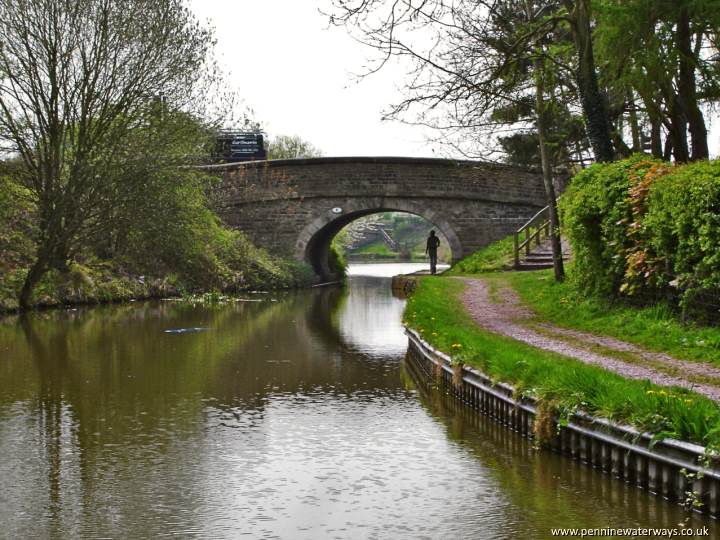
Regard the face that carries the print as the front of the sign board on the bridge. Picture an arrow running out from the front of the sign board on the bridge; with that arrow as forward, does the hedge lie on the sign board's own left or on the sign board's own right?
on the sign board's own left

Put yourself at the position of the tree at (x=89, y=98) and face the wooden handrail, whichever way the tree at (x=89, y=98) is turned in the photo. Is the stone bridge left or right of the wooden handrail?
left
